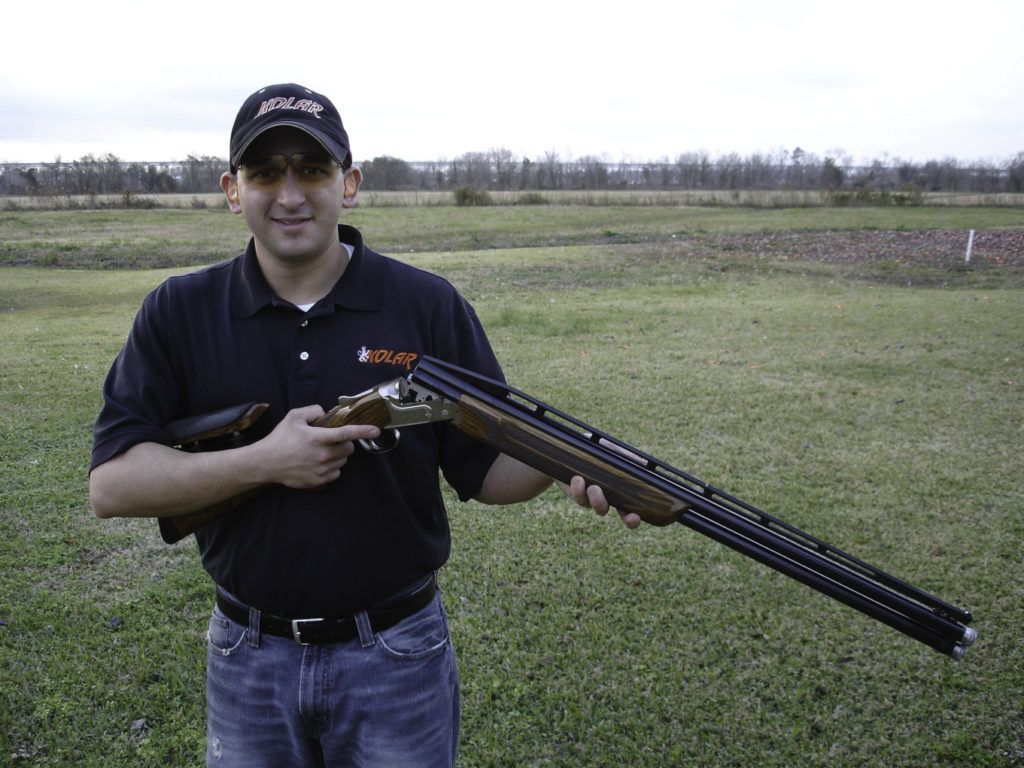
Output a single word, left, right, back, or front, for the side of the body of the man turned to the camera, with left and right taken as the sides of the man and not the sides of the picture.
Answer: front
